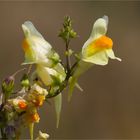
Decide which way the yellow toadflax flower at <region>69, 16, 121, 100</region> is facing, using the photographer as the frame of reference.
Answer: facing to the right of the viewer

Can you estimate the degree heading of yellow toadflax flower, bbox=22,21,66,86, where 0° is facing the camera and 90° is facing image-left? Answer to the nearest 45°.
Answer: approximately 90°

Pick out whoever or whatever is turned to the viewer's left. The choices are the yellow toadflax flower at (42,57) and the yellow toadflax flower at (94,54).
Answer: the yellow toadflax flower at (42,57)
